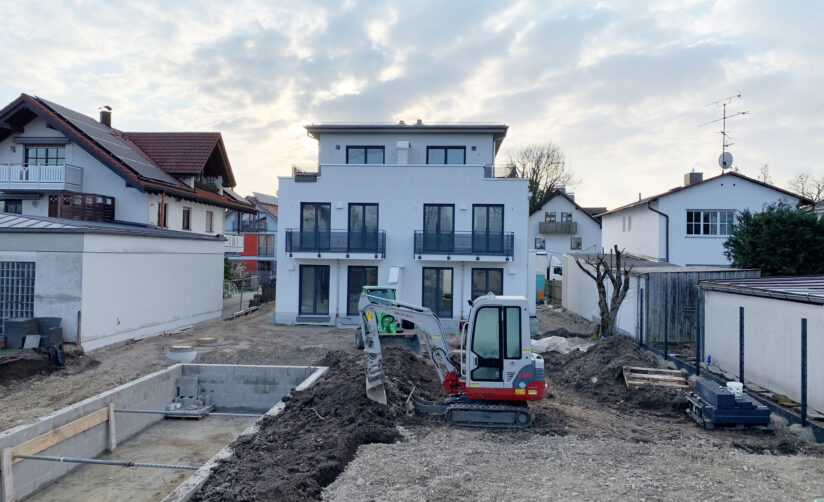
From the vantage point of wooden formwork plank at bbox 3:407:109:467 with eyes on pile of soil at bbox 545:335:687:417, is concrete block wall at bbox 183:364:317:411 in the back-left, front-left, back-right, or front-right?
front-left

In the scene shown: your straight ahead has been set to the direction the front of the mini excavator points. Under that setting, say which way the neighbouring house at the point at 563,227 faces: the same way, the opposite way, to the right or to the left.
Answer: to the left

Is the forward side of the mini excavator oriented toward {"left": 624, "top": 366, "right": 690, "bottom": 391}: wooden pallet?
no

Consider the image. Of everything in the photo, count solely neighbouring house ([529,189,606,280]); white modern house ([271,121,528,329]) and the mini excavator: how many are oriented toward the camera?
2

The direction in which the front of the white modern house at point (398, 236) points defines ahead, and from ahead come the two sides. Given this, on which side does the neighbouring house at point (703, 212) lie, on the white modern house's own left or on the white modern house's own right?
on the white modern house's own left

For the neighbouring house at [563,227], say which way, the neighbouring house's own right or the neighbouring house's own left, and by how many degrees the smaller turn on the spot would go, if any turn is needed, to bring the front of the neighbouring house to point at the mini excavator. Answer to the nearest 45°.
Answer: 0° — it already faces it

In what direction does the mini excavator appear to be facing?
to the viewer's left

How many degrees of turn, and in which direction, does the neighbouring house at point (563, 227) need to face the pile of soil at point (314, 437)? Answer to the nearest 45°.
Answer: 0° — it already faces it

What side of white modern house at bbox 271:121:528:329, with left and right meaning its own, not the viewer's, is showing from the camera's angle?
front

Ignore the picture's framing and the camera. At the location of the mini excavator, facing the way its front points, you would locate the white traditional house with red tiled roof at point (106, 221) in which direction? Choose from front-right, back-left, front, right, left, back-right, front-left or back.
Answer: front-right

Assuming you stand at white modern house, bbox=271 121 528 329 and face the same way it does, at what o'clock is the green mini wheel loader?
The green mini wheel loader is roughly at 12 o'clock from the white modern house.

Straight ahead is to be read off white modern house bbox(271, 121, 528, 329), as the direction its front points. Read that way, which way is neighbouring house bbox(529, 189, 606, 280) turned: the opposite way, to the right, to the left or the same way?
the same way

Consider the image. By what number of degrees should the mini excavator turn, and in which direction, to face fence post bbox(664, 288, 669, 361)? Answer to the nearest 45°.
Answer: approximately 135° to its right

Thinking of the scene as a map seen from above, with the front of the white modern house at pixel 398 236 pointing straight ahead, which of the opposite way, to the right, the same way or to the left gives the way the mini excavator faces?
to the right

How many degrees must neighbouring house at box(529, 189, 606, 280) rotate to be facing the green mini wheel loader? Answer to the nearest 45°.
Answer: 0° — it already faces it

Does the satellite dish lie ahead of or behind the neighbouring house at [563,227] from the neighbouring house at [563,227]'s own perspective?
ahead

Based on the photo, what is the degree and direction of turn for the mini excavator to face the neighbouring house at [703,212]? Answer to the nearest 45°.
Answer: approximately 135° to its right

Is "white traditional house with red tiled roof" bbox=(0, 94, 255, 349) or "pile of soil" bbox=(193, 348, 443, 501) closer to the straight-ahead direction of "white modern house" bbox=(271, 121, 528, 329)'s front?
the pile of soil

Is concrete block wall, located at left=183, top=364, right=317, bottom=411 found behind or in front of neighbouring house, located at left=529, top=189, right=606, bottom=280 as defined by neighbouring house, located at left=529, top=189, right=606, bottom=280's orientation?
in front
